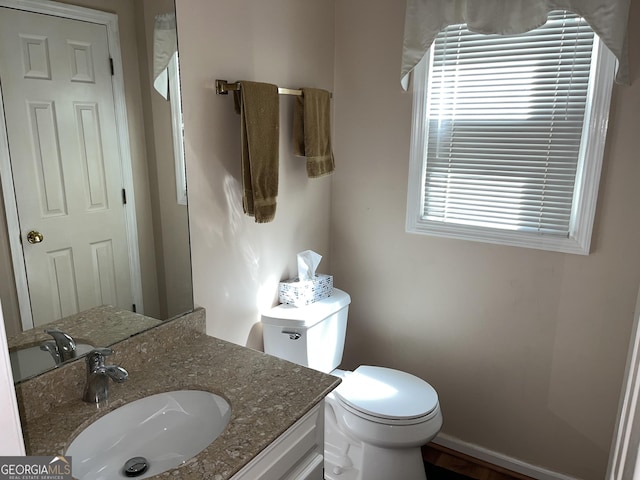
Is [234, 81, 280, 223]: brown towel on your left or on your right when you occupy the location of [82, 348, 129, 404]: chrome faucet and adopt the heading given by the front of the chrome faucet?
on your left

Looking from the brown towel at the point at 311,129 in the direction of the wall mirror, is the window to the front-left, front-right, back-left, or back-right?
back-left

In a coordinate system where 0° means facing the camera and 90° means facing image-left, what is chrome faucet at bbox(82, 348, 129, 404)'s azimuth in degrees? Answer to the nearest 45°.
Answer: approximately 315°

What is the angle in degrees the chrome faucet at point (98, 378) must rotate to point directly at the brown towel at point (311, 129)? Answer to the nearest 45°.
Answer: approximately 90° to its left

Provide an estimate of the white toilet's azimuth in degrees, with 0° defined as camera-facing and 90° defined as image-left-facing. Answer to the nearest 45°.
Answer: approximately 315°
